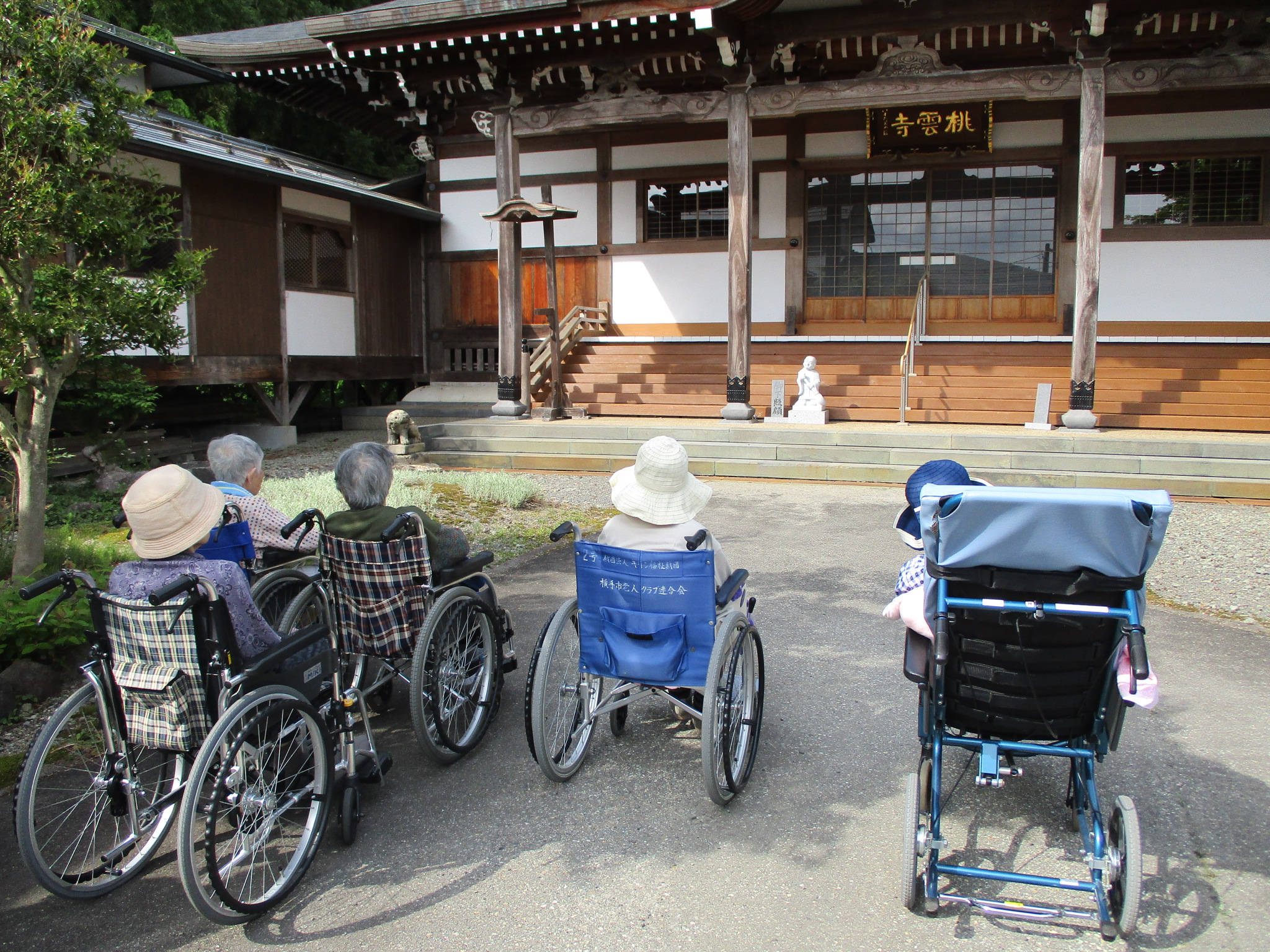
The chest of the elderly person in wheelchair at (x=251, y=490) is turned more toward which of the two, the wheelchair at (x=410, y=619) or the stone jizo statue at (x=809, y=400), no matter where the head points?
the stone jizo statue

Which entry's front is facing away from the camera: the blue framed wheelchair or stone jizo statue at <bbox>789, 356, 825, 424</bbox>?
the blue framed wheelchair

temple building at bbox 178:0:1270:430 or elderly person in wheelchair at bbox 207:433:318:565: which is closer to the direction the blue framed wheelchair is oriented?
the temple building

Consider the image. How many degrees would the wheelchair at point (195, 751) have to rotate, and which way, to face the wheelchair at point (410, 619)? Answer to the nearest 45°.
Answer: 0° — it already faces it

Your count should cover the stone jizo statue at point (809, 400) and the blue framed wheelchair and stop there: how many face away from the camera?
1

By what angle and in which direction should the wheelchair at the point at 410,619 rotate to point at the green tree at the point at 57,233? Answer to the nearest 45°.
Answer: approximately 90° to its left

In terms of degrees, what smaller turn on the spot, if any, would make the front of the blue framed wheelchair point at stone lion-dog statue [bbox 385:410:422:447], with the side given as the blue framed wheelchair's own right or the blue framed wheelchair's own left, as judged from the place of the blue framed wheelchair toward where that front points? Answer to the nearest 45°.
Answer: approximately 45° to the blue framed wheelchair's own left

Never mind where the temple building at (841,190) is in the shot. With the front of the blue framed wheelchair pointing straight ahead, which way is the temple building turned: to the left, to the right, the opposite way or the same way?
the opposite way

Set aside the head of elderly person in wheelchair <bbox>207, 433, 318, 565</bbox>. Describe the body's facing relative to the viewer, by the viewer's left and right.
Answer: facing away from the viewer and to the right of the viewer

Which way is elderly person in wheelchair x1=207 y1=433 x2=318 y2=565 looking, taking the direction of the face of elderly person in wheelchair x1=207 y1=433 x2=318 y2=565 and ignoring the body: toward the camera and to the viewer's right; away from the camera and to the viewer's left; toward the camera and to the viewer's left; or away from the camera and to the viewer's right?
away from the camera and to the viewer's right

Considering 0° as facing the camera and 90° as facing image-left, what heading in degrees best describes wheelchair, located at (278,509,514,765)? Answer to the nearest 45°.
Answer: approximately 225°

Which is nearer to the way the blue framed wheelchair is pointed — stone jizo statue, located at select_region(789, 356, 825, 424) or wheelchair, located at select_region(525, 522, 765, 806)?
the stone jizo statue

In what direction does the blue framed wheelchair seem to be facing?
away from the camera

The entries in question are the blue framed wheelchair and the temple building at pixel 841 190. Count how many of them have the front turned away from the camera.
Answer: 1

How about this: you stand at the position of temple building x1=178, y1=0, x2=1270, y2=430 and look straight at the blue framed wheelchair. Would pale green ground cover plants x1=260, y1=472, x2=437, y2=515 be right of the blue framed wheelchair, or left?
right
